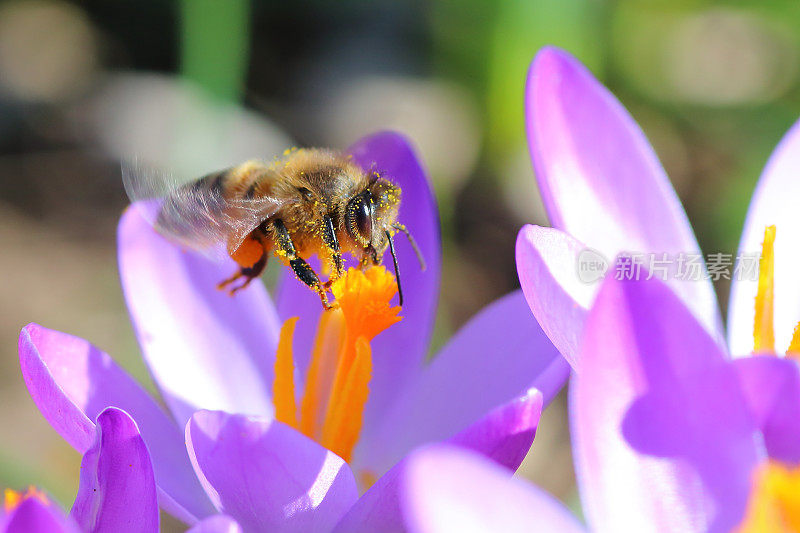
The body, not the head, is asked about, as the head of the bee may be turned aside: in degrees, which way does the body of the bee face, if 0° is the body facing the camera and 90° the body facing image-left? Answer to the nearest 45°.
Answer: approximately 270°
